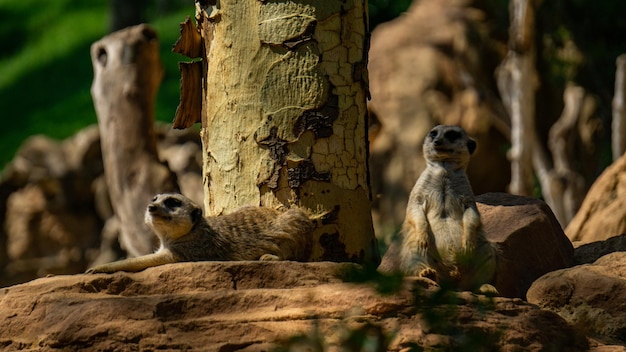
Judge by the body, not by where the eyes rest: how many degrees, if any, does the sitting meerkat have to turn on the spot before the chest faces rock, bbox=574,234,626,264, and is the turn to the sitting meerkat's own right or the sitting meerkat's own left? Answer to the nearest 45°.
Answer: approximately 135° to the sitting meerkat's own left

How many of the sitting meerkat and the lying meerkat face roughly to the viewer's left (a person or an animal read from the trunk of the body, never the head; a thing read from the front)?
1

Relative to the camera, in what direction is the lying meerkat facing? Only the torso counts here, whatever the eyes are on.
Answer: to the viewer's left

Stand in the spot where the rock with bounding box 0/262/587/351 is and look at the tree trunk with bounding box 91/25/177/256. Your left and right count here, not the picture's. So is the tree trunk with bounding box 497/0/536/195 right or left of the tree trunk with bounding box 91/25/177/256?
right

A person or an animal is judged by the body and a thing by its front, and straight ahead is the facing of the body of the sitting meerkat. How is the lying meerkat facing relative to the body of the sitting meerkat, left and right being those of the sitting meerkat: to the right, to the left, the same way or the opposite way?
to the right

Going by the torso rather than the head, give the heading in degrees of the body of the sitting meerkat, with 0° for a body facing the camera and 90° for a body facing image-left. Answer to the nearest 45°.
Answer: approximately 0°

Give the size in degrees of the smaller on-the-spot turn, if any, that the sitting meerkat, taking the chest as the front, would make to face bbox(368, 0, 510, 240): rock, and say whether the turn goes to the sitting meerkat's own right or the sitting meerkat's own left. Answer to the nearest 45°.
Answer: approximately 180°
